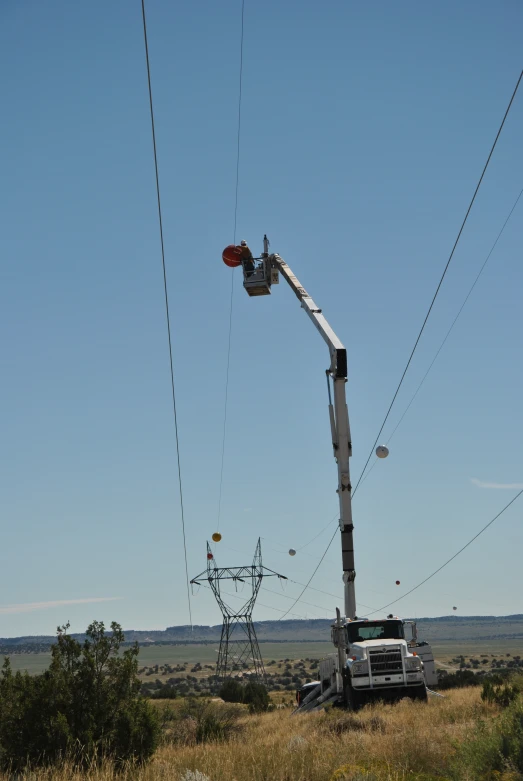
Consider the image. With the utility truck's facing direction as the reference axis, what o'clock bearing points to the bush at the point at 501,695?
The bush is roughly at 10 o'clock from the utility truck.

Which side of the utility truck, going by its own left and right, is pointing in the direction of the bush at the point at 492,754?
front

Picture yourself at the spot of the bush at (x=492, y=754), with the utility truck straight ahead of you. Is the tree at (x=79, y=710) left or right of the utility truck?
left

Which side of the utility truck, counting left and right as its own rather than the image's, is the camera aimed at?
front

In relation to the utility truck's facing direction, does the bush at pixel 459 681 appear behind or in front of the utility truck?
behind

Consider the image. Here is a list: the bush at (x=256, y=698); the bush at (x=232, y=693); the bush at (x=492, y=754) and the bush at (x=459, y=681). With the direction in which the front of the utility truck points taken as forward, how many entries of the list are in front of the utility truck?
1
